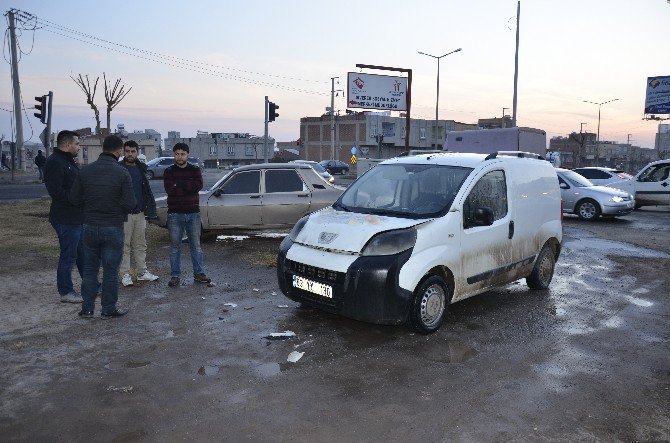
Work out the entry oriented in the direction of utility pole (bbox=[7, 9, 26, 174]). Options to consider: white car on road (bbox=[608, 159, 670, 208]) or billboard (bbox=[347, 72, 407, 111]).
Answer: the white car on road

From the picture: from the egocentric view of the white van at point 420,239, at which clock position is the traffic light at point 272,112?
The traffic light is roughly at 4 o'clock from the white van.

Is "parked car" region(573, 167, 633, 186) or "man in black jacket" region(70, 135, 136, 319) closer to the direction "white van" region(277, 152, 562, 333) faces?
the man in black jacket

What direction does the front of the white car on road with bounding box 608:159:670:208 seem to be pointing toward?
to the viewer's left

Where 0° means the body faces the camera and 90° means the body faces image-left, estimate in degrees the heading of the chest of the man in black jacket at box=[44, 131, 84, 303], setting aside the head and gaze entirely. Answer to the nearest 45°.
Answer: approximately 270°

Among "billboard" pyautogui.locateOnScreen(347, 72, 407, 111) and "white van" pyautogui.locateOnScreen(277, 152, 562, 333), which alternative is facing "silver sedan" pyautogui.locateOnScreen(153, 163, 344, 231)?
the billboard

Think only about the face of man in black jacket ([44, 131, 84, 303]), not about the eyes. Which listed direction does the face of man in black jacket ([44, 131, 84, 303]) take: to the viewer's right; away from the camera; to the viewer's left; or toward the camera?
to the viewer's right

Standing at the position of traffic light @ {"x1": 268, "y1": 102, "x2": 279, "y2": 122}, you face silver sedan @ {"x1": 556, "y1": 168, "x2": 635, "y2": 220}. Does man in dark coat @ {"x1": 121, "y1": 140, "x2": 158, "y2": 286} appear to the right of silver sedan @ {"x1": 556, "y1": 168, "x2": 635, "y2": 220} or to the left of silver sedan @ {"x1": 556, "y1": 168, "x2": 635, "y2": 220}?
right
